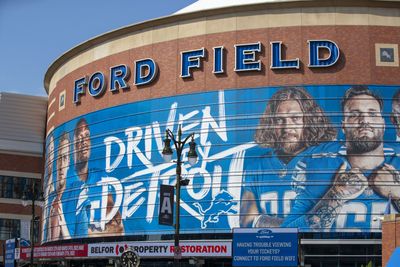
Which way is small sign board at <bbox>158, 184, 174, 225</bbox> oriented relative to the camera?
toward the camera

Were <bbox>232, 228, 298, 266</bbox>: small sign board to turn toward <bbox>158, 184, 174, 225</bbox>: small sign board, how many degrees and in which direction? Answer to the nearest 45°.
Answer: approximately 45° to its right

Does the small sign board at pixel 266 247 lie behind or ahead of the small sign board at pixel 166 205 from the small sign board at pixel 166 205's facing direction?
behind

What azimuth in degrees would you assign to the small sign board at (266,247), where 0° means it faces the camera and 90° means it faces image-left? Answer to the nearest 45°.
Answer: approximately 0°

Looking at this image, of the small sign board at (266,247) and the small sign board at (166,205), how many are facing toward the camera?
2
